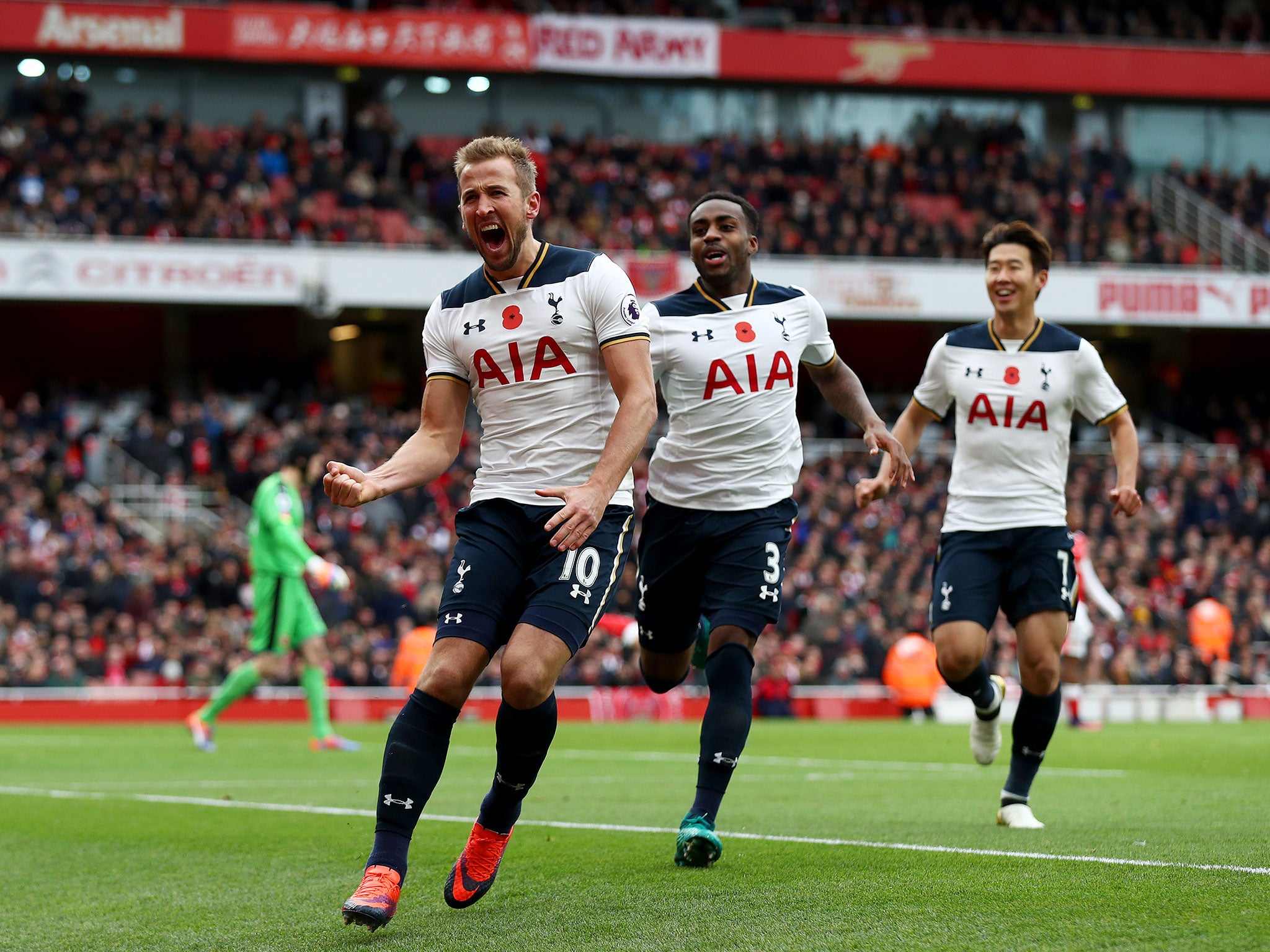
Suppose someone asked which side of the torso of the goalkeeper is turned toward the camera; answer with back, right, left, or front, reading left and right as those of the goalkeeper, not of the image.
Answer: right
